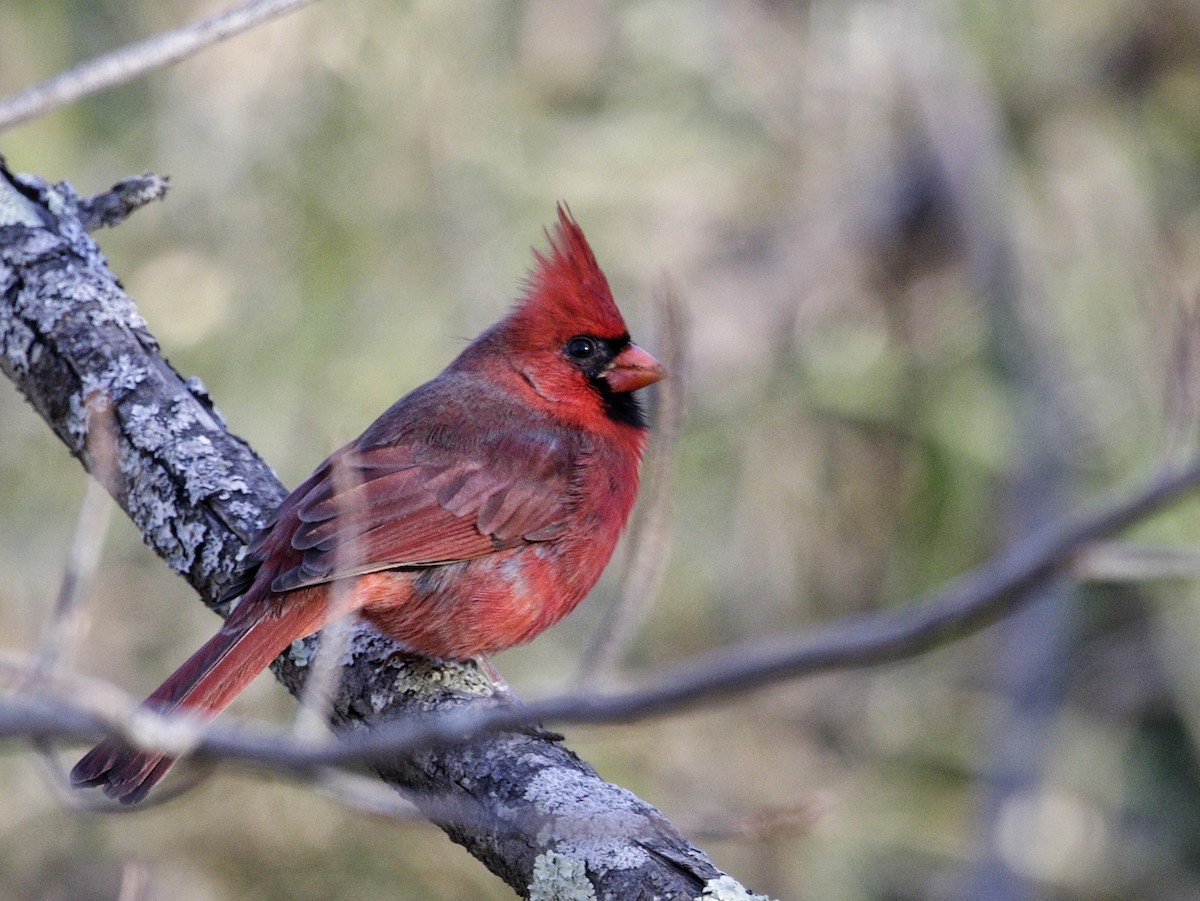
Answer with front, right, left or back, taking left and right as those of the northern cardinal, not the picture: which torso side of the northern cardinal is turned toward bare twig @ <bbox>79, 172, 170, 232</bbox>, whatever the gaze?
back

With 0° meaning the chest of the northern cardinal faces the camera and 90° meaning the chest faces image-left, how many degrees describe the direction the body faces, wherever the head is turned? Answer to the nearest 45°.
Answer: approximately 270°

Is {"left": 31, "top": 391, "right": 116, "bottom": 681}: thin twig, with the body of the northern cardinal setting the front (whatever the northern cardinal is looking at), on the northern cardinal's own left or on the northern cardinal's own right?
on the northern cardinal's own right

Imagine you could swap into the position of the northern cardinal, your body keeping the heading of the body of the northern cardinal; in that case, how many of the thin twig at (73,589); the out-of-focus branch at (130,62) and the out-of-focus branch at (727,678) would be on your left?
0
